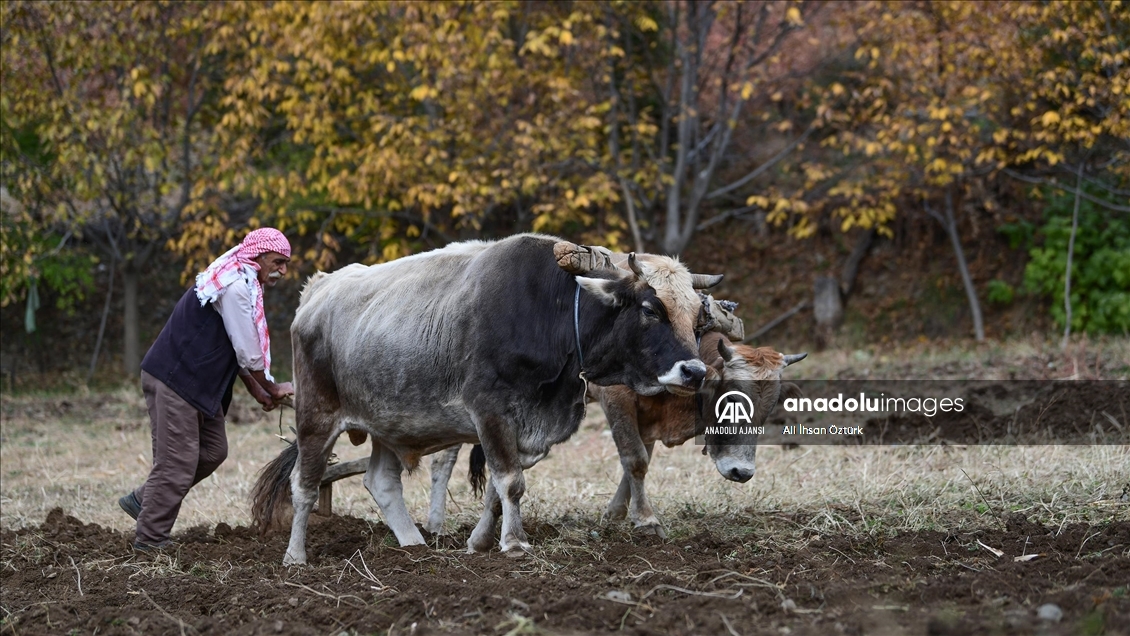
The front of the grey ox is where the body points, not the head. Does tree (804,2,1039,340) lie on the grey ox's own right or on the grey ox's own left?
on the grey ox's own left

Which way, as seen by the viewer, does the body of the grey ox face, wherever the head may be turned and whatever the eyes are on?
to the viewer's right

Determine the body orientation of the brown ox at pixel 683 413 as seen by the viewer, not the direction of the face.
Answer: to the viewer's right

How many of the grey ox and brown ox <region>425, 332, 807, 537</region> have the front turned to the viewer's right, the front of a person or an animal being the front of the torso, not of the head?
2

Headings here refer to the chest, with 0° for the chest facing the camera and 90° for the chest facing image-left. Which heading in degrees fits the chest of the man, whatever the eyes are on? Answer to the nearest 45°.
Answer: approximately 270°

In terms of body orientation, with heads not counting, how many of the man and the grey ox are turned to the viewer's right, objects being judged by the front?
2

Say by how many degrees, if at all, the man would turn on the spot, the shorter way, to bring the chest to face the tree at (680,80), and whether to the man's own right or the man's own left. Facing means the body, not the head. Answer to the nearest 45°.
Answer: approximately 45° to the man's own left

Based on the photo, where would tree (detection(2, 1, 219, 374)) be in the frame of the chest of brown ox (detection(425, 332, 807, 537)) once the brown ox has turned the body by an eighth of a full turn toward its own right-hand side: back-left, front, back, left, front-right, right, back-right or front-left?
back
